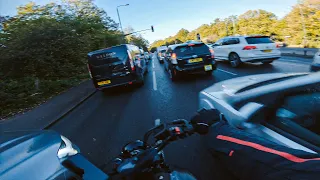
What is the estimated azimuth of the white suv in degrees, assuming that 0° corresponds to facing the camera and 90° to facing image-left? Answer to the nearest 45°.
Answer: approximately 135°

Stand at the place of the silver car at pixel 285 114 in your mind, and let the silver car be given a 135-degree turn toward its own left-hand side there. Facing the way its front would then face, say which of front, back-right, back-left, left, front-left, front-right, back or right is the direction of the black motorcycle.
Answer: front-right

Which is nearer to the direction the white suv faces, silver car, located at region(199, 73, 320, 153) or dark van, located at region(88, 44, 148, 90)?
the dark van

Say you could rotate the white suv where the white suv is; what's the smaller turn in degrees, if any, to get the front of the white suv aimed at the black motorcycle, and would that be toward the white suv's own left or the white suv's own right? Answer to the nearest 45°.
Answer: approximately 135° to the white suv's own left

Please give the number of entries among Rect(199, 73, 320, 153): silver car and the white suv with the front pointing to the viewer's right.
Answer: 0

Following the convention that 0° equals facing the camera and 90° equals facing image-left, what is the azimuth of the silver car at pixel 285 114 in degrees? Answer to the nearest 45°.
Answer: approximately 135°

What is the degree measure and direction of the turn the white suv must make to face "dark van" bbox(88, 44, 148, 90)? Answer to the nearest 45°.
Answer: approximately 90° to its left

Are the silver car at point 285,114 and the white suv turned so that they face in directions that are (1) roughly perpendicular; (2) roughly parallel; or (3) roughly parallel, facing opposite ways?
roughly parallel

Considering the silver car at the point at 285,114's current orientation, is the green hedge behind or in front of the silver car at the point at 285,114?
in front

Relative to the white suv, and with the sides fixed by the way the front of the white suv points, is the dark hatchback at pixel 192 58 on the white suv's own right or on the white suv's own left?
on the white suv's own left
